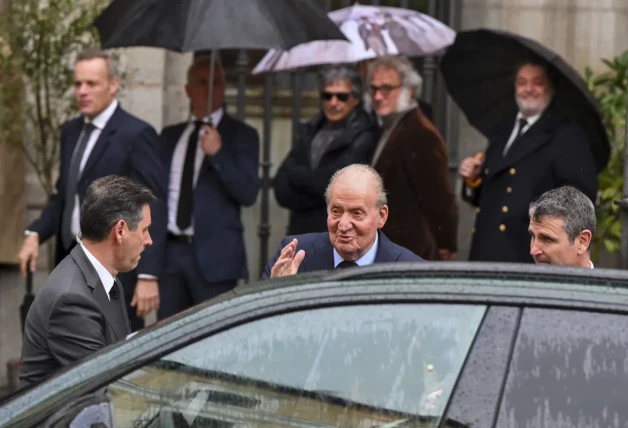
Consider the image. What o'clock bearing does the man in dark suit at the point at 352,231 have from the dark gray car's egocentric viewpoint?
The man in dark suit is roughly at 3 o'clock from the dark gray car.

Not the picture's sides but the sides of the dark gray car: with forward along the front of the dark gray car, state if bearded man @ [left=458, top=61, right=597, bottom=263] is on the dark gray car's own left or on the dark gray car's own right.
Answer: on the dark gray car's own right

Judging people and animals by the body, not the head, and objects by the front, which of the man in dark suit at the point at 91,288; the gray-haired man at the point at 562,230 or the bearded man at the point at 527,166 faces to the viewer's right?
the man in dark suit

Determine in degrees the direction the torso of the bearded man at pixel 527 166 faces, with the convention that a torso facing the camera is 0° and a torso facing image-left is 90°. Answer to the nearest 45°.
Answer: approximately 45°

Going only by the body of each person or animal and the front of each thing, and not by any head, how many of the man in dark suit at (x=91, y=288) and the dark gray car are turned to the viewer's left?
1

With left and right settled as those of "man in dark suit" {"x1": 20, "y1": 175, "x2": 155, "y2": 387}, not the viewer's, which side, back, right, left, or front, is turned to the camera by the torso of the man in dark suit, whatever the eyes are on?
right

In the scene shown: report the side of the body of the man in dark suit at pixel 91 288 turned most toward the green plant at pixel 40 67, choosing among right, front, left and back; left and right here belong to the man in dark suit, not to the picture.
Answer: left

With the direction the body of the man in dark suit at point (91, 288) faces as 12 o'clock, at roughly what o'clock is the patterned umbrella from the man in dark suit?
The patterned umbrella is roughly at 10 o'clock from the man in dark suit.

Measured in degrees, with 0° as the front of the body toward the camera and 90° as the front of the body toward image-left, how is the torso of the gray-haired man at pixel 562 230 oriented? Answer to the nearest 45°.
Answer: approximately 45°

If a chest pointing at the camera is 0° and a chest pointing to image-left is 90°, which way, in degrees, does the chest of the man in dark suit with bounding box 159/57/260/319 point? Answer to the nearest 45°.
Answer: approximately 45°
